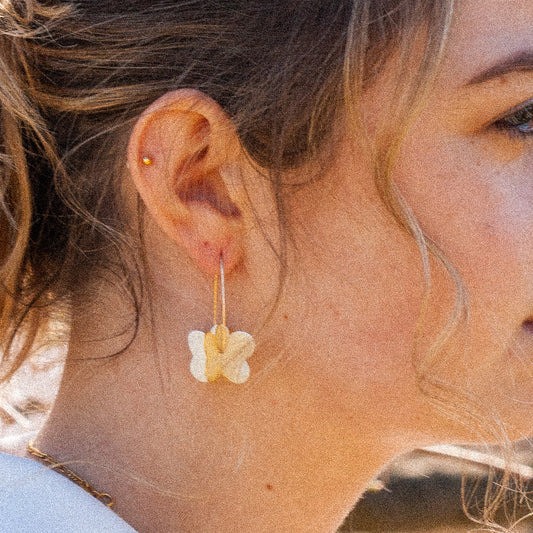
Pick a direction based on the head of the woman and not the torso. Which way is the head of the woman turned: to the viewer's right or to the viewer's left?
to the viewer's right
